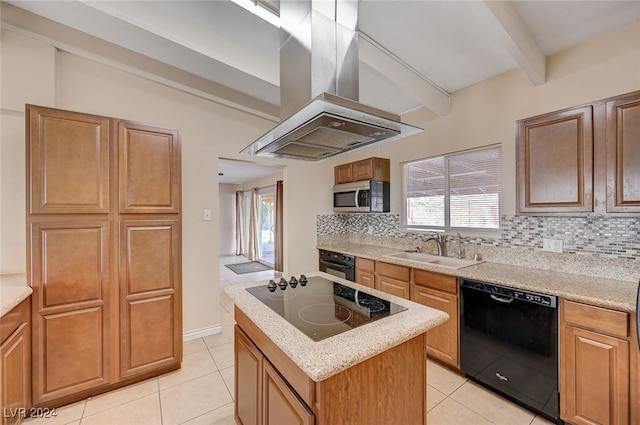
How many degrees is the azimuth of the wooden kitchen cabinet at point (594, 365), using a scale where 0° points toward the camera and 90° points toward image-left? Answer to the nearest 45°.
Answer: approximately 45°

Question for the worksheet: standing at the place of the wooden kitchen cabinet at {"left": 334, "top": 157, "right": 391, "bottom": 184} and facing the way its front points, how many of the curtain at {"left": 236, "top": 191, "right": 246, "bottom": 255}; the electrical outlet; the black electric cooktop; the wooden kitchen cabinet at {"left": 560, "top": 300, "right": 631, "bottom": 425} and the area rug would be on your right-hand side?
2

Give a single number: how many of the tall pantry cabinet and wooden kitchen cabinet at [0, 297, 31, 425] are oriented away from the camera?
0

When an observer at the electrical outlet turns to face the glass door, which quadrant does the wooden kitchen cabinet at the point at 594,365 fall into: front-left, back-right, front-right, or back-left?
back-left

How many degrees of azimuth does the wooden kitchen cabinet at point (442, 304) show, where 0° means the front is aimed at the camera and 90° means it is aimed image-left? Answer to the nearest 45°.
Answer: approximately 45°

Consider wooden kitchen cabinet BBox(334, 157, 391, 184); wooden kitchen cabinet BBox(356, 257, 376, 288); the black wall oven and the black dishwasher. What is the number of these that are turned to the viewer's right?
0

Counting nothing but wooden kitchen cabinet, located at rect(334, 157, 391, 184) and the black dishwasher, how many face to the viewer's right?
0

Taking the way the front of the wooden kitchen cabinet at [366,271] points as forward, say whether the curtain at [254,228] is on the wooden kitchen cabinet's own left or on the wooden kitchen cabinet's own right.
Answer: on the wooden kitchen cabinet's own right

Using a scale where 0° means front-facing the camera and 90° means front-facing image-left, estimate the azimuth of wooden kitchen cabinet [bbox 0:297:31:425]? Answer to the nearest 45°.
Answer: approximately 315°

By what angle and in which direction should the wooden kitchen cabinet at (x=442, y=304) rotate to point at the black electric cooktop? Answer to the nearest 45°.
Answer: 0° — it already faces it

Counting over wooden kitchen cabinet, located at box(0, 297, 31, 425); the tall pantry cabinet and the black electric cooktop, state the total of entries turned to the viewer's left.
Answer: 0

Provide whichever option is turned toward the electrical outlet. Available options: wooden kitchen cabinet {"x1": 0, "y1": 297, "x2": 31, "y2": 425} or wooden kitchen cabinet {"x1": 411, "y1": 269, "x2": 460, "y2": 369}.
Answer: wooden kitchen cabinet {"x1": 0, "y1": 297, "x2": 31, "y2": 425}

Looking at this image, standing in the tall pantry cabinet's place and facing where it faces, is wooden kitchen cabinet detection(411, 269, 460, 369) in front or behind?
in front

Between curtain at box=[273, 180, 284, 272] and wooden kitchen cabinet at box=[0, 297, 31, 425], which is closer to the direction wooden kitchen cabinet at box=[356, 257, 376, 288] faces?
the wooden kitchen cabinet
